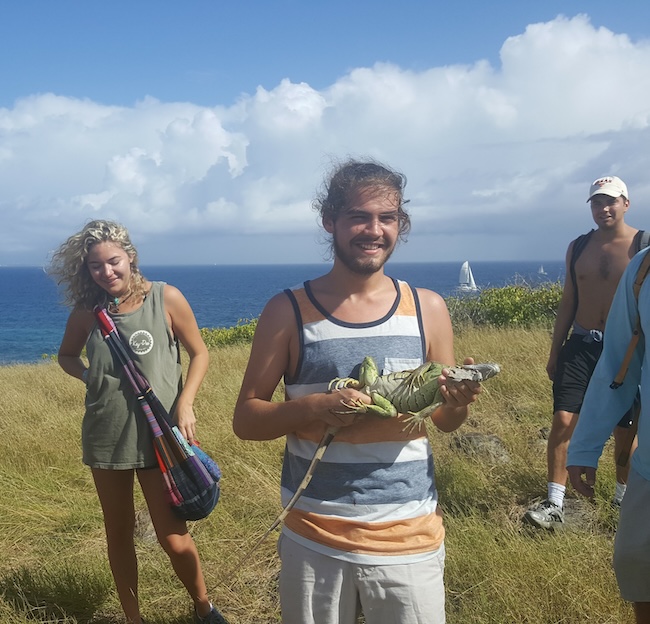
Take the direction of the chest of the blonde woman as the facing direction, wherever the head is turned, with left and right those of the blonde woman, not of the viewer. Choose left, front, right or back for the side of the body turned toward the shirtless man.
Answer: left

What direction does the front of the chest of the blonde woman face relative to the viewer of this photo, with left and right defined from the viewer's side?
facing the viewer

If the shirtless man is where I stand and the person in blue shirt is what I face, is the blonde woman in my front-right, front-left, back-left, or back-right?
front-right

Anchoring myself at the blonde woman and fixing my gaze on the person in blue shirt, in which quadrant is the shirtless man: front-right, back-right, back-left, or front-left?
front-left

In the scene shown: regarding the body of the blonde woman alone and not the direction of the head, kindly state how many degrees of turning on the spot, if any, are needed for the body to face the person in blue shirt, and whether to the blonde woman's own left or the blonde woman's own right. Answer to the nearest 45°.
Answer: approximately 45° to the blonde woman's own left

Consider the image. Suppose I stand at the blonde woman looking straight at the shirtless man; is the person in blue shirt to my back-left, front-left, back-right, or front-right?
front-right

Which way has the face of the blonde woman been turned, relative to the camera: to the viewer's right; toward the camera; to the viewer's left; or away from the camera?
toward the camera

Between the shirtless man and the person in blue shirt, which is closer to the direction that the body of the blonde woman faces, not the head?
the person in blue shirt
